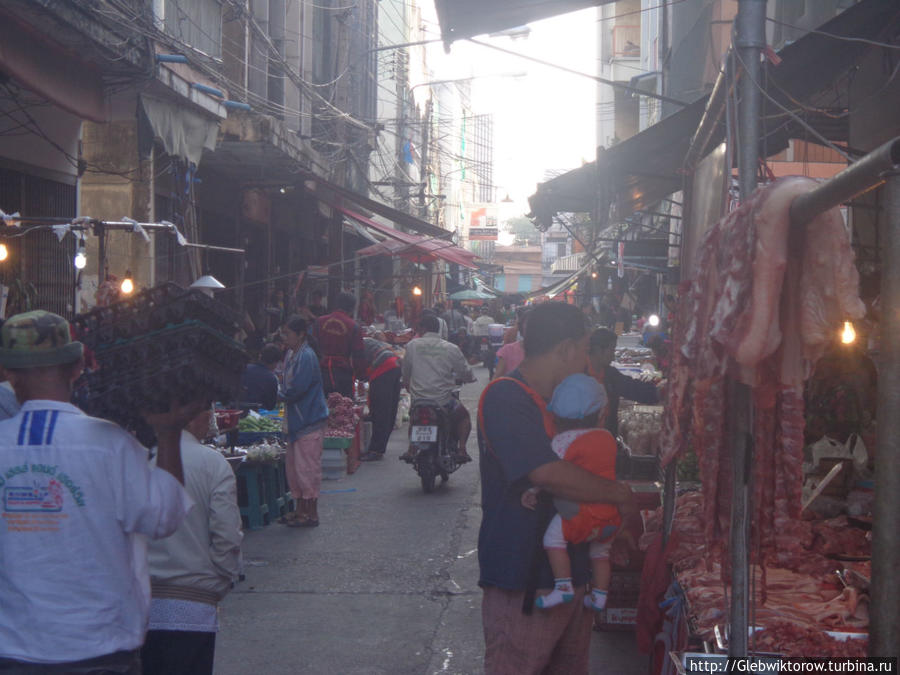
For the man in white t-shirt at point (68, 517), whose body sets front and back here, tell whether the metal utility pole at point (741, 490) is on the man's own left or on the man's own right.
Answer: on the man's own right

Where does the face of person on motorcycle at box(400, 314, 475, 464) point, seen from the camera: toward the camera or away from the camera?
away from the camera

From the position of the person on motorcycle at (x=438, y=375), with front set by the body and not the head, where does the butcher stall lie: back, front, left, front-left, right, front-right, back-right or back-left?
back

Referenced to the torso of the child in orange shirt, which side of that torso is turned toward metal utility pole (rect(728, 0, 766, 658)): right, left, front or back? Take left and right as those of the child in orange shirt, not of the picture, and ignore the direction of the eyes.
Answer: back

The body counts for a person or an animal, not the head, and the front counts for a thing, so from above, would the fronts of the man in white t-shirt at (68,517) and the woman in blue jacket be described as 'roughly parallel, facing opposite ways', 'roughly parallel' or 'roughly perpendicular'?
roughly perpendicular

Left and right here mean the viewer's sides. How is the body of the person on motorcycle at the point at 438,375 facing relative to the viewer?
facing away from the viewer

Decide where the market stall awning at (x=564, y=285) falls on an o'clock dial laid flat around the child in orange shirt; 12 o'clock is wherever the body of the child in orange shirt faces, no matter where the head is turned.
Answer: The market stall awning is roughly at 3 o'clock from the child in orange shirt.

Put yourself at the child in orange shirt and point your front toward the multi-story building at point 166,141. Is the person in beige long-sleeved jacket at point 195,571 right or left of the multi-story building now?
left

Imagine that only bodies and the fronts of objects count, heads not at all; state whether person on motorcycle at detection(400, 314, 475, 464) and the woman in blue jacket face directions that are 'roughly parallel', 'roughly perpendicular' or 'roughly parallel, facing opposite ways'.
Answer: roughly perpendicular

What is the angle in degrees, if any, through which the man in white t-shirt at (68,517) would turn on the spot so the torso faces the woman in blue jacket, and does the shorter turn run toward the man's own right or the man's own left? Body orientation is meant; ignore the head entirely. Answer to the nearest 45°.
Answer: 0° — they already face them

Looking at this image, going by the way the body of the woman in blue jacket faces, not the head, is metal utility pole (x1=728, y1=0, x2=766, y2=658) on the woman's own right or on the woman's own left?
on the woman's own left

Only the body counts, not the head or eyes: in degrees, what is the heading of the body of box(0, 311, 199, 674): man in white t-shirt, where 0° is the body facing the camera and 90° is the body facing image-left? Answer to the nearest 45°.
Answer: approximately 180°

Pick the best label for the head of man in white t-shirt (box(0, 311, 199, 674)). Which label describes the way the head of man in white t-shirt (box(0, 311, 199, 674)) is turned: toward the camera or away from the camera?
away from the camera

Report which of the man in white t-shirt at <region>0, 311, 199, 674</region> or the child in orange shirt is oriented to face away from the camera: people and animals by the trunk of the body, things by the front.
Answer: the man in white t-shirt
